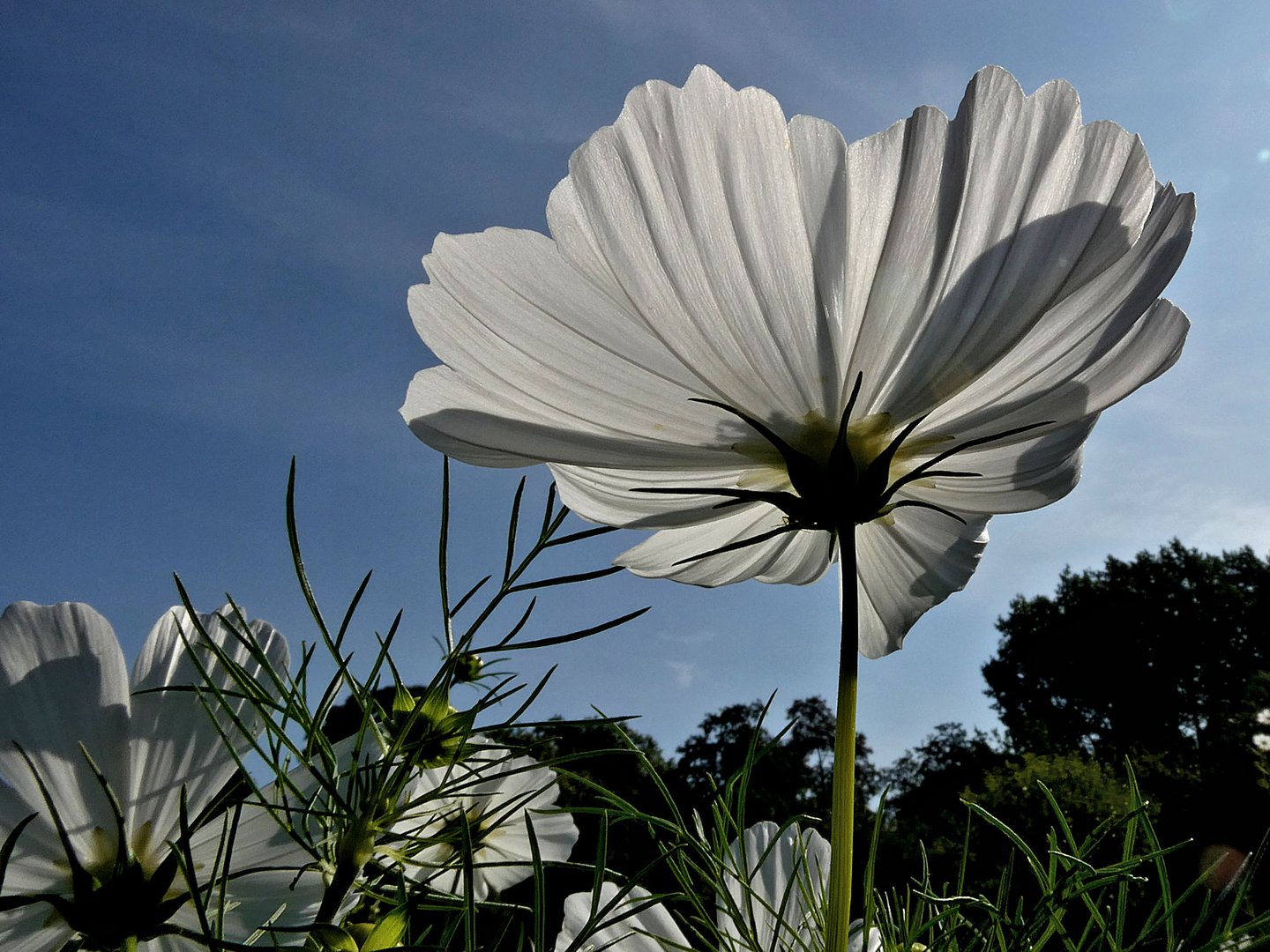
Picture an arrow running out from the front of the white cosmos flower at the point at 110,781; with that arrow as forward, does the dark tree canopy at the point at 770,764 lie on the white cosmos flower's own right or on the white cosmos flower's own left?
on the white cosmos flower's own right

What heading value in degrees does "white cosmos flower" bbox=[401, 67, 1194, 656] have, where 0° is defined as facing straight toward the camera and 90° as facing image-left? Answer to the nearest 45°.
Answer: approximately 180°

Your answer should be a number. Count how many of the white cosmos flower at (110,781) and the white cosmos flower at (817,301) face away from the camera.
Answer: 2

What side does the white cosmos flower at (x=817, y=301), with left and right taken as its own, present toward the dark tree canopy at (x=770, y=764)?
front

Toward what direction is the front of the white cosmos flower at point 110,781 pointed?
away from the camera
